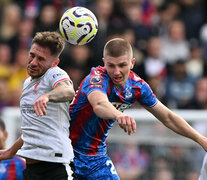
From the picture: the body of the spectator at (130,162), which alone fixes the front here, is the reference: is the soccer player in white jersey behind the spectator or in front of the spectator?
in front

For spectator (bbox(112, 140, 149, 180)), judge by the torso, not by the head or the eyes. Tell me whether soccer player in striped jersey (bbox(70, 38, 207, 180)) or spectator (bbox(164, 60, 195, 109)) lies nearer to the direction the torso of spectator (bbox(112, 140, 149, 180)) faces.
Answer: the soccer player in striped jersey

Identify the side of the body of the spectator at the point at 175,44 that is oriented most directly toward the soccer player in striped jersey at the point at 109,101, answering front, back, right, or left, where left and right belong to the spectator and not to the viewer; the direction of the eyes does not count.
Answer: front

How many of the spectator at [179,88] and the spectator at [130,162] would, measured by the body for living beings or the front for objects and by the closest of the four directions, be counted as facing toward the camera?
2

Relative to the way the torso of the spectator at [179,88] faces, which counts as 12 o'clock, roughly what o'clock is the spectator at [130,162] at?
the spectator at [130,162] is roughly at 1 o'clock from the spectator at [179,88].

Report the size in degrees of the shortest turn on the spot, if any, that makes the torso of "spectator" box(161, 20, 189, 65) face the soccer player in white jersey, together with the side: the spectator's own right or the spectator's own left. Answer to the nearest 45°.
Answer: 0° — they already face them

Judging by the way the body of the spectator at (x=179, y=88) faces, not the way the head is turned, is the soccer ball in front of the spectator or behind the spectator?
in front
